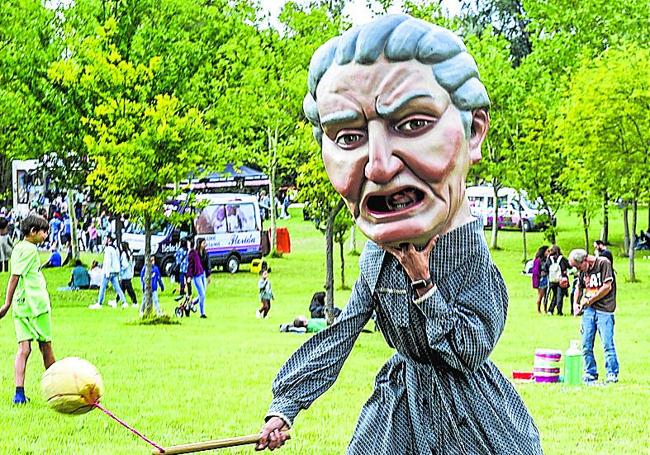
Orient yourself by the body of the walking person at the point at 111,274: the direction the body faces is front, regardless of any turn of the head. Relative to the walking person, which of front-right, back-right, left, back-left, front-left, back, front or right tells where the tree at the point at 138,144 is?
left

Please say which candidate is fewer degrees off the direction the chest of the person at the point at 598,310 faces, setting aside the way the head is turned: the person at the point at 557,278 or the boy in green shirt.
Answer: the boy in green shirt

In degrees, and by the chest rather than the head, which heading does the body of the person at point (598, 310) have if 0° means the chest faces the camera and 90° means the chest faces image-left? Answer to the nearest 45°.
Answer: approximately 45°

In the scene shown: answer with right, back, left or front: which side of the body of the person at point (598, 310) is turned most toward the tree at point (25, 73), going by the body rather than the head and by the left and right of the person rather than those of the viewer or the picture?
right
